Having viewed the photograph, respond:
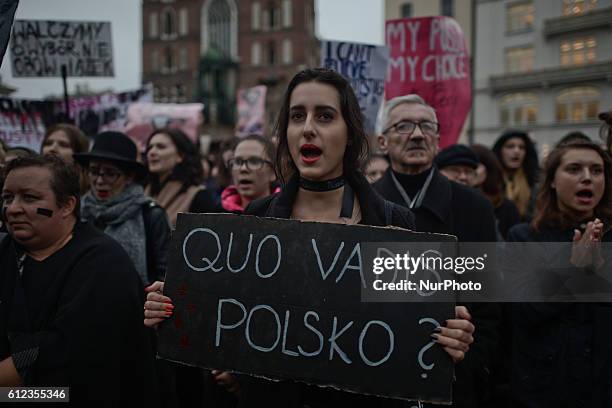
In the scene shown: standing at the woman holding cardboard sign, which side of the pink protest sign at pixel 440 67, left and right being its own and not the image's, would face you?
front

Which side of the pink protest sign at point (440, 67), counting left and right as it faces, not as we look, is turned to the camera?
front

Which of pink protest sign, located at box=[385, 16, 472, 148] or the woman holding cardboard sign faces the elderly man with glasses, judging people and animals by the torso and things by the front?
the pink protest sign

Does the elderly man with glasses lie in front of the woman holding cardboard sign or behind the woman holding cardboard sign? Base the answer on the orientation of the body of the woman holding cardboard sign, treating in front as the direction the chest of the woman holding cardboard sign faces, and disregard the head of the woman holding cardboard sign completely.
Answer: behind

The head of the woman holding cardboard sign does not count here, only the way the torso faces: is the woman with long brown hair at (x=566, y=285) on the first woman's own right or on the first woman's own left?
on the first woman's own left

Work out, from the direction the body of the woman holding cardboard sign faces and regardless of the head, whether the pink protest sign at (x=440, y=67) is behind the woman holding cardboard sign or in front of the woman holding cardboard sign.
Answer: behind

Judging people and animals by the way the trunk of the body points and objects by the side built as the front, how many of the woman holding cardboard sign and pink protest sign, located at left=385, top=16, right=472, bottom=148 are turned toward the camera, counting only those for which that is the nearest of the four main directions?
2

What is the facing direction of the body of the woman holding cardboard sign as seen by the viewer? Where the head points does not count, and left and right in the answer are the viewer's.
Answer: facing the viewer

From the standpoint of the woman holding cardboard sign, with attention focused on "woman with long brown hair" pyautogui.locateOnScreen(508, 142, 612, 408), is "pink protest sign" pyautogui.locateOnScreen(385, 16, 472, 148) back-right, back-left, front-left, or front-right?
front-left

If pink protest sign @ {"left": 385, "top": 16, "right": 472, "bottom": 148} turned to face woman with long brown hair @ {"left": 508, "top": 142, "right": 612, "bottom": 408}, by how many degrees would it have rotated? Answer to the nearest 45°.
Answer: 0° — it already faces them

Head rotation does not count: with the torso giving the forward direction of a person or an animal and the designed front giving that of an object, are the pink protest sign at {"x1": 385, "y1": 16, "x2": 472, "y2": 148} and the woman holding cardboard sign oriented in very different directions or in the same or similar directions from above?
same or similar directions

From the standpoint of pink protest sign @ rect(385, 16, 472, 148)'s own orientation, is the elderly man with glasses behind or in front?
in front
